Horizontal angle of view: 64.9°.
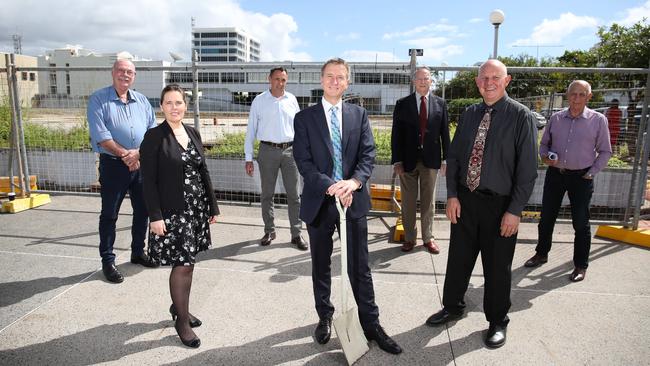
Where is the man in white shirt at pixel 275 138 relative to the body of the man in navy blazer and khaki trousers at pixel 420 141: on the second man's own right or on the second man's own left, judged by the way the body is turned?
on the second man's own right

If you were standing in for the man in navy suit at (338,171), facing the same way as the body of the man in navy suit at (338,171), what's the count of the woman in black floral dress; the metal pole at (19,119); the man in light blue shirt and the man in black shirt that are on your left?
1

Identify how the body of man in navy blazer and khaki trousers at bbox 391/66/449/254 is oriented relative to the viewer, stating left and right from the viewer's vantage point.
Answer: facing the viewer

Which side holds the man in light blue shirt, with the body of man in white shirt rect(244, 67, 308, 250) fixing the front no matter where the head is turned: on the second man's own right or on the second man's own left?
on the second man's own right

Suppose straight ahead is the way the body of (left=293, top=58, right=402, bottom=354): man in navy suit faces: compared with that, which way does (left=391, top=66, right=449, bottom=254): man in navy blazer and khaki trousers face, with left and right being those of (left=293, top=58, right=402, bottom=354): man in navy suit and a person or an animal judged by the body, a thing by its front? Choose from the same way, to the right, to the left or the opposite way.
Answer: the same way

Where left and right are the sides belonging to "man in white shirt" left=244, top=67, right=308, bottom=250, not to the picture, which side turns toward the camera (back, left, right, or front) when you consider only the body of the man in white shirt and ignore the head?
front

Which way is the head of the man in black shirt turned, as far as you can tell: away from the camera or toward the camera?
toward the camera

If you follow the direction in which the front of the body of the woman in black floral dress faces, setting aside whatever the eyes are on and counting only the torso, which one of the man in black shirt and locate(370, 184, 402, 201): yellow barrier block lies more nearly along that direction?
the man in black shirt

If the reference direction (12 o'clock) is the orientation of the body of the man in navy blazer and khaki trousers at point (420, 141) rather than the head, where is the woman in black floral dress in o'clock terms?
The woman in black floral dress is roughly at 1 o'clock from the man in navy blazer and khaki trousers.

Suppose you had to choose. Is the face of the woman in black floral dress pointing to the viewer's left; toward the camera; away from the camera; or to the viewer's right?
toward the camera

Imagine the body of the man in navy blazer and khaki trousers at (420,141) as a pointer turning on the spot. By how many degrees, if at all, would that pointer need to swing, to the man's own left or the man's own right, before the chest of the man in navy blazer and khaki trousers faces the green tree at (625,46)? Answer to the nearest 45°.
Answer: approximately 135° to the man's own left

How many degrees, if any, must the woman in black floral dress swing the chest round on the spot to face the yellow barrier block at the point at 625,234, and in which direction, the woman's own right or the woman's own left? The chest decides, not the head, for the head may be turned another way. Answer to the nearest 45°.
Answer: approximately 45° to the woman's own left

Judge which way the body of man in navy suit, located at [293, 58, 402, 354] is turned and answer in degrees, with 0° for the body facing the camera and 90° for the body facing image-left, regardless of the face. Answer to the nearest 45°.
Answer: approximately 0°

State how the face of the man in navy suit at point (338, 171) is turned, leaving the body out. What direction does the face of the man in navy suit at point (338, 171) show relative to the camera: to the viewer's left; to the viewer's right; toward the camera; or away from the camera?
toward the camera
